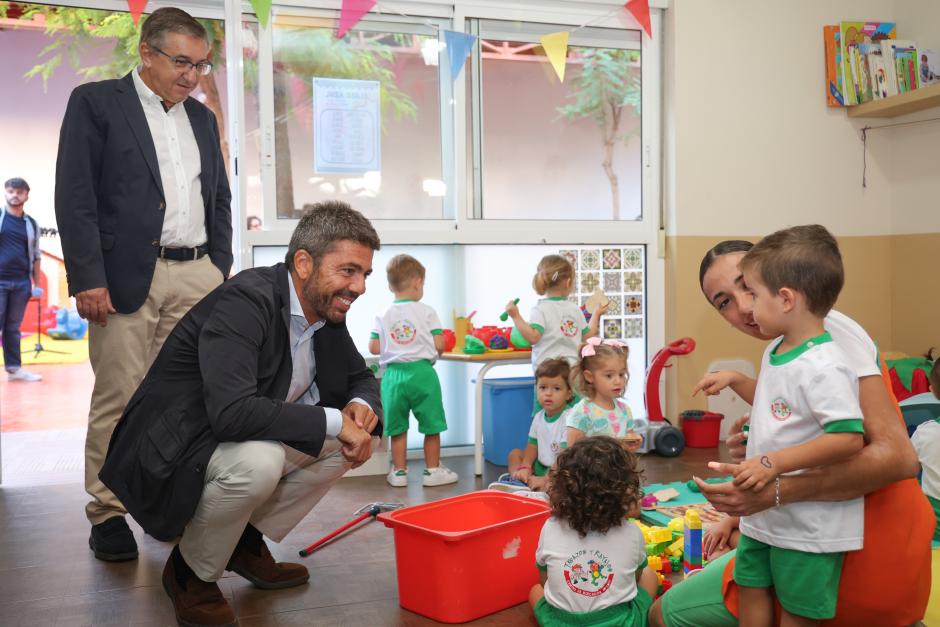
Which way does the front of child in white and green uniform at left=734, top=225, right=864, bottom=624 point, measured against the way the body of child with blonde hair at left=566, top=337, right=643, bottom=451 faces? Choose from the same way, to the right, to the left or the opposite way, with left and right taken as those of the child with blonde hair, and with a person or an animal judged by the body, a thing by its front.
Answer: to the right

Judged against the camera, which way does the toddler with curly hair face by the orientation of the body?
away from the camera

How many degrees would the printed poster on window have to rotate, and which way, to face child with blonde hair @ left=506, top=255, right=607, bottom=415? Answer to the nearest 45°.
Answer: approximately 45° to its left

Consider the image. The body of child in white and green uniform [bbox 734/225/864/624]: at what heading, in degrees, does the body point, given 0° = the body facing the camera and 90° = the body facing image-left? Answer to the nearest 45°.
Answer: approximately 45°

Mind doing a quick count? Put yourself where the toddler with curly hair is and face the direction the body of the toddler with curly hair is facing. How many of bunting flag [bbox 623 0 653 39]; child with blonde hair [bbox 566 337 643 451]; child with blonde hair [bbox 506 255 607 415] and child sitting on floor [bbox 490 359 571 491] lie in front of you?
4

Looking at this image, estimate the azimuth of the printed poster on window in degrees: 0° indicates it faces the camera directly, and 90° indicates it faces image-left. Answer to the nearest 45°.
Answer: approximately 0°

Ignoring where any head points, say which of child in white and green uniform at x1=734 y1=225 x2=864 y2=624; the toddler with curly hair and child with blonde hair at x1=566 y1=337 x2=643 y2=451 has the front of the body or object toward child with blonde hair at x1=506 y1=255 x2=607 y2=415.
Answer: the toddler with curly hair

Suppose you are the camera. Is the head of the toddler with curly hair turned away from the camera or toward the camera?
away from the camera

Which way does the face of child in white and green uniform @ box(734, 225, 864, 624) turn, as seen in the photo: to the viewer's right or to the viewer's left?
to the viewer's left

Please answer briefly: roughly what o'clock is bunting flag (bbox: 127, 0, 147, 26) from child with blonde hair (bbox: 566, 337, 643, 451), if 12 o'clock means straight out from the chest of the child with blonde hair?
The bunting flag is roughly at 5 o'clock from the child with blonde hair.

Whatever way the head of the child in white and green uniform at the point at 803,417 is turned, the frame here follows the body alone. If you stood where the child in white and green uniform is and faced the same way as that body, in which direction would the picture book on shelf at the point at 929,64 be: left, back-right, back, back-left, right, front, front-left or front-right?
back-right
